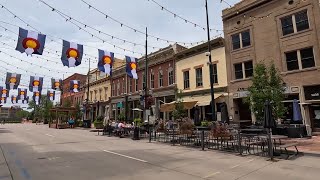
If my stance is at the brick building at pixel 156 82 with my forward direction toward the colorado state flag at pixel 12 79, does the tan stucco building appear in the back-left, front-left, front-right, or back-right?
back-left

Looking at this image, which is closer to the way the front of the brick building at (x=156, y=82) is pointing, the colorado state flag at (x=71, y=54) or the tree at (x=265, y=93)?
the colorado state flag

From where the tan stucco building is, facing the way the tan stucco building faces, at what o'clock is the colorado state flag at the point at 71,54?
The colorado state flag is roughly at 12 o'clock from the tan stucco building.

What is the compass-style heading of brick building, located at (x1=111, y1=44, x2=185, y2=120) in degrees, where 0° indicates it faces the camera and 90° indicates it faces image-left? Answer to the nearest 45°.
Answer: approximately 45°

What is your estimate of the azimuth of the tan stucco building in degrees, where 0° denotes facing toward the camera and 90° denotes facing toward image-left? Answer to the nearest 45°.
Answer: approximately 45°

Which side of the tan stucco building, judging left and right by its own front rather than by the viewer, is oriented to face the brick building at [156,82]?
right

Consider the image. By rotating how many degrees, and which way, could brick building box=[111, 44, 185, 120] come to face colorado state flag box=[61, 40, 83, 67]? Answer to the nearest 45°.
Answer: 0° — it already faces it

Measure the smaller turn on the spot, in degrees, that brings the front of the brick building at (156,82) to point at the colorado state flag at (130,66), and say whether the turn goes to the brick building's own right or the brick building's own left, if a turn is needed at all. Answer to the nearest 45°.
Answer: approximately 45° to the brick building's own left

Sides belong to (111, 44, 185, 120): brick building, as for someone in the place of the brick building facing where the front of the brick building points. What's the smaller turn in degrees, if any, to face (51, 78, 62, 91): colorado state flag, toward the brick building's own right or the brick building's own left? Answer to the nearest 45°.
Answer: approximately 45° to the brick building's own right
